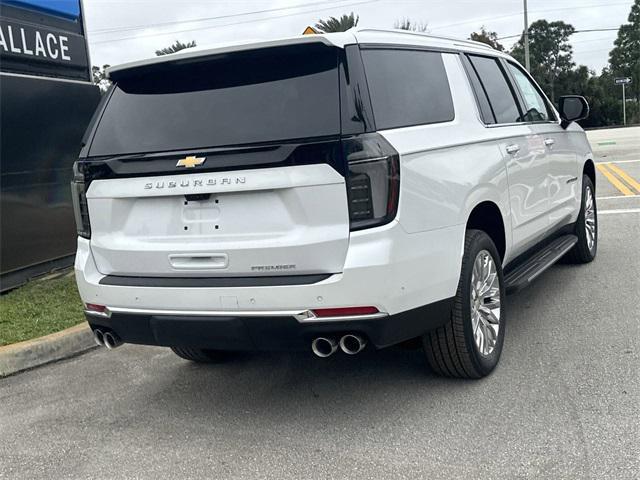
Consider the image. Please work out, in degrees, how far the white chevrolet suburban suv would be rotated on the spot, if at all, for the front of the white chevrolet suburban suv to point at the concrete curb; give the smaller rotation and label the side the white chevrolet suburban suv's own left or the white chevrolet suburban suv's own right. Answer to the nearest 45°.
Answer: approximately 90° to the white chevrolet suburban suv's own left

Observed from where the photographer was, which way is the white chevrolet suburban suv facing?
facing away from the viewer and to the right of the viewer
